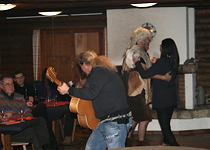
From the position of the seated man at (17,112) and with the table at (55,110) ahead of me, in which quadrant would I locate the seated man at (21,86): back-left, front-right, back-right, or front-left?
front-left

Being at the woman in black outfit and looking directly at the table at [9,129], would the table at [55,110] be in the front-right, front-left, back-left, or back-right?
front-right

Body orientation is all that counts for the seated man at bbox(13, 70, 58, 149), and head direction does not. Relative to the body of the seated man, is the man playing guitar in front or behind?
in front

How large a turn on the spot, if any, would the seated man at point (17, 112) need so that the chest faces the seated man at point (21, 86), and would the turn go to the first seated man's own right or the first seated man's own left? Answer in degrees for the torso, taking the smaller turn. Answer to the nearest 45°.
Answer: approximately 135° to the first seated man's own left

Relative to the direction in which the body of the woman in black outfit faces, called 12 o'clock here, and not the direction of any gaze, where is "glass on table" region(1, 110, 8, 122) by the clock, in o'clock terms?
The glass on table is roughly at 10 o'clock from the woman in black outfit.

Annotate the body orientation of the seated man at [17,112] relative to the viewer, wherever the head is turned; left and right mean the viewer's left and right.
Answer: facing the viewer and to the right of the viewer

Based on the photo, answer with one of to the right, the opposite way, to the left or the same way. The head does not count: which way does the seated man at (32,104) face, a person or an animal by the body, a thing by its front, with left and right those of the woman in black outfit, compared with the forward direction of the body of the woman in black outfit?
the opposite way

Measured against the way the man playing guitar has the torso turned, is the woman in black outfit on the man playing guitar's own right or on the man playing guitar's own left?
on the man playing guitar's own right

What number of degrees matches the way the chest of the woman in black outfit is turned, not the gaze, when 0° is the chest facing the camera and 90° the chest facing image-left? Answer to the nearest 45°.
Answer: approximately 135°

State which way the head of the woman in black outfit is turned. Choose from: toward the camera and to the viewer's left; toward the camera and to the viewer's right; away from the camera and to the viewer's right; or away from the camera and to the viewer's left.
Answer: away from the camera and to the viewer's left

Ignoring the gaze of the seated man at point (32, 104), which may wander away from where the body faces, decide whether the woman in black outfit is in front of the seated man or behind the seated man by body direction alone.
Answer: in front

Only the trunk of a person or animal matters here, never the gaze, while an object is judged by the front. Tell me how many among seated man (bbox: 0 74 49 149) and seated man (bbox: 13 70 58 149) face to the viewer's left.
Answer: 0
